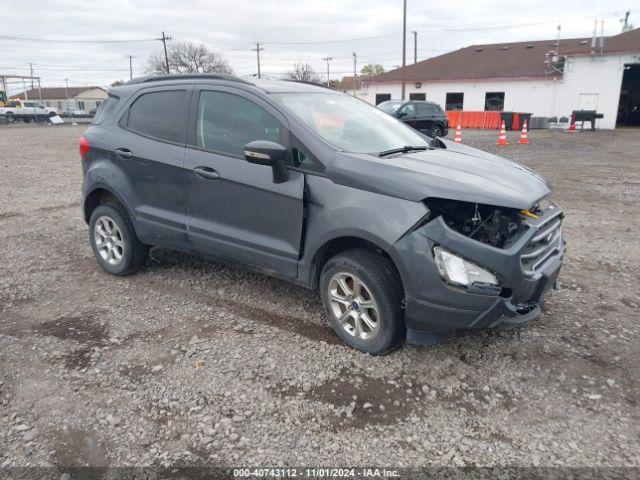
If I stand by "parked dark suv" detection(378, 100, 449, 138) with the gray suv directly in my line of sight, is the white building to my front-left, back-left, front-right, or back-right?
back-left

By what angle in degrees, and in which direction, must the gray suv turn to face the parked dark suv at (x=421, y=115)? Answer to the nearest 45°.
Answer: approximately 135° to its left

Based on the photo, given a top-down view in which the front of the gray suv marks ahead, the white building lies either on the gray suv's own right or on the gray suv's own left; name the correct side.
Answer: on the gray suv's own left

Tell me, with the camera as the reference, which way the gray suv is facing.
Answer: facing the viewer and to the right of the viewer

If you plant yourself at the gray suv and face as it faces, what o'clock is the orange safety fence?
The orange safety fence is roughly at 8 o'clock from the gray suv.
